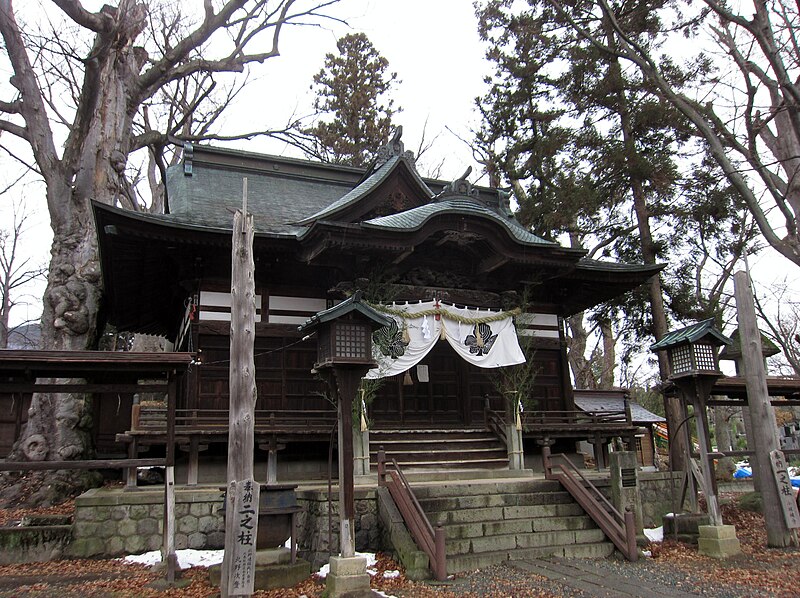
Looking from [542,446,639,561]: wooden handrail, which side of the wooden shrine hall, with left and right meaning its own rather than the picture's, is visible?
front

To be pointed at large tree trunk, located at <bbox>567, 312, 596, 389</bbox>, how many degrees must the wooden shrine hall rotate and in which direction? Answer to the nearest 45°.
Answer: approximately 90° to its left

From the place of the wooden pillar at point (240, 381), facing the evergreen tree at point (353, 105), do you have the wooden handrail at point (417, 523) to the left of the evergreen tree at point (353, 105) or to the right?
right

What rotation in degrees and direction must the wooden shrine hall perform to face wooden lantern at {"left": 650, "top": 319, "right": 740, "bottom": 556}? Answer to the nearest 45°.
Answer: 0° — it already faces it

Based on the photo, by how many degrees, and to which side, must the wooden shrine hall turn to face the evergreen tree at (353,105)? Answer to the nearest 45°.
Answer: approximately 135° to its left

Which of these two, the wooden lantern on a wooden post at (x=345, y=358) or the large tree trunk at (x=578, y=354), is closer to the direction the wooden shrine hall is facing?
the wooden lantern on a wooden post

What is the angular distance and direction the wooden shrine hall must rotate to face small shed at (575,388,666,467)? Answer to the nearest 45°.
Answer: approximately 90° to its left

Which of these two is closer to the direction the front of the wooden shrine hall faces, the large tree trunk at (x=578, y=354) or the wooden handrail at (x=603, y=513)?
the wooden handrail

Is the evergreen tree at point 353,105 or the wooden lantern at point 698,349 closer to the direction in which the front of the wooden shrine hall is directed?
the wooden lantern

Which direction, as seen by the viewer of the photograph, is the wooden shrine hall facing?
facing the viewer and to the right of the viewer

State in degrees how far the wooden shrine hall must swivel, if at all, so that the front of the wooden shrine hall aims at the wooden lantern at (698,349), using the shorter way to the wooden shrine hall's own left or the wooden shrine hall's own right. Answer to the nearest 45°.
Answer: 0° — it already faces it

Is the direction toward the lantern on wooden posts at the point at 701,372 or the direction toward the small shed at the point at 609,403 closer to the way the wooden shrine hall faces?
the lantern on wooden posts
